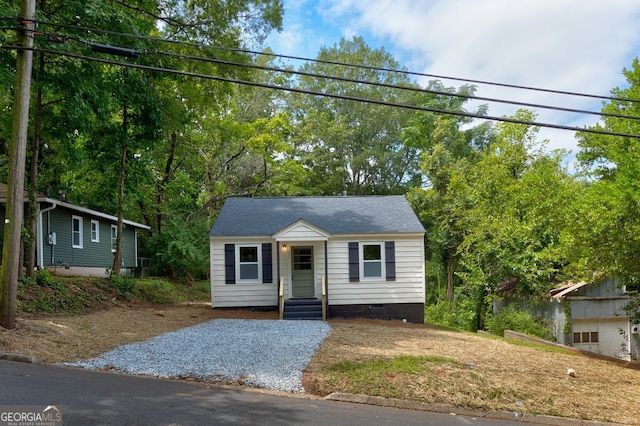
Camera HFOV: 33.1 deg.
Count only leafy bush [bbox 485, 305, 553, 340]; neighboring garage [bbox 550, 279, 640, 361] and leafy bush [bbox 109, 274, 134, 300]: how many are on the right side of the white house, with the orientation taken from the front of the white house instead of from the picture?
1

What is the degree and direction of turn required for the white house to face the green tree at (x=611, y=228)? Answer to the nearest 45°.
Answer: approximately 45° to its left

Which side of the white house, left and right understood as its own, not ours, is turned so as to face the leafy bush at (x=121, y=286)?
right

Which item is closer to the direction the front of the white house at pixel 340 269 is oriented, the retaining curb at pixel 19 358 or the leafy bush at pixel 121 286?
the retaining curb

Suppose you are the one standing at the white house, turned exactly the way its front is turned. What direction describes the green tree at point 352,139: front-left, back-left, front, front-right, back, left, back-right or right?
back

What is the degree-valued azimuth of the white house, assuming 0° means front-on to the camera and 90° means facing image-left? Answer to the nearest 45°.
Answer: approximately 0°

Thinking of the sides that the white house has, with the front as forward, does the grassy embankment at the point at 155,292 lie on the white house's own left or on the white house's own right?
on the white house's own right

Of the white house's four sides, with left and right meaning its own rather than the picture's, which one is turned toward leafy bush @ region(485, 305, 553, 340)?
left

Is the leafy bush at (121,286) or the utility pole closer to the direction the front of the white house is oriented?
the utility pole

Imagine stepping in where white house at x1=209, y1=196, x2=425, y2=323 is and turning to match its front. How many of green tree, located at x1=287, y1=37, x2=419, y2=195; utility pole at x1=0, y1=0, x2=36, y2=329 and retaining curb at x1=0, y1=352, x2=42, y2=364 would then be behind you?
1

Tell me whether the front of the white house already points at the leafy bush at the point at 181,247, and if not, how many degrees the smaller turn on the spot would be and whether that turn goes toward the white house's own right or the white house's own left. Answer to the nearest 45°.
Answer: approximately 135° to the white house's own right
